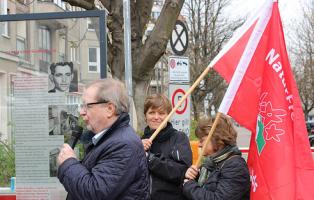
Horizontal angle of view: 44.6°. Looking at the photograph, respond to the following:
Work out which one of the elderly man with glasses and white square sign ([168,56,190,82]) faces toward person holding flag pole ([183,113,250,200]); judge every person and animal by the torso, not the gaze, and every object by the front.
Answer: the white square sign

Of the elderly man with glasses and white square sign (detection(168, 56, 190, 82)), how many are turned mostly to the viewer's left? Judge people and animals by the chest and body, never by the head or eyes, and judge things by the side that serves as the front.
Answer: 1

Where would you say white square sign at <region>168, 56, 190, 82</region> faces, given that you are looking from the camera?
facing the viewer

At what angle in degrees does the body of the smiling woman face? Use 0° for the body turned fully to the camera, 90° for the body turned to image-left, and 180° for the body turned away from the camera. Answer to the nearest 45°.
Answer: approximately 45°

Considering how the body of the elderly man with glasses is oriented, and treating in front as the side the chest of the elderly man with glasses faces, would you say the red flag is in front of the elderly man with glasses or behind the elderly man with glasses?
behind

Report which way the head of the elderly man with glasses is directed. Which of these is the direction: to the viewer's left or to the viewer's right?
to the viewer's left

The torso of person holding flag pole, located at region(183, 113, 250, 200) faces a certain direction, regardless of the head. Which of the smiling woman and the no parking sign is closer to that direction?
the smiling woman

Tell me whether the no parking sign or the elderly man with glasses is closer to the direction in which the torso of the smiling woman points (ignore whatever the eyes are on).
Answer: the elderly man with glasses
